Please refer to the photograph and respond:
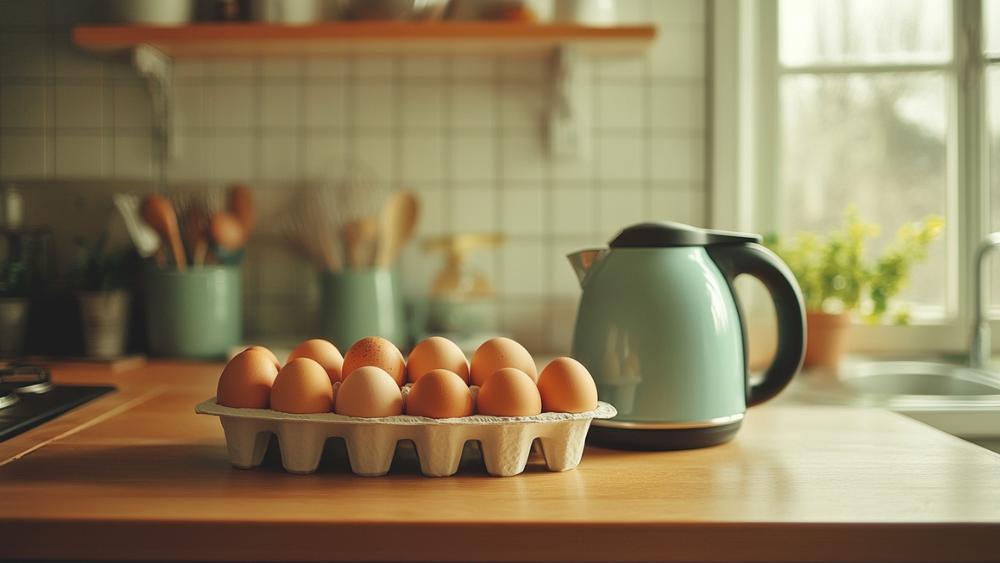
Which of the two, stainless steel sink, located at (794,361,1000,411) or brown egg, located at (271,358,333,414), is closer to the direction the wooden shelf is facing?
the brown egg

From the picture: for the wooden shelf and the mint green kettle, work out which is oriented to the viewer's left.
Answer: the mint green kettle

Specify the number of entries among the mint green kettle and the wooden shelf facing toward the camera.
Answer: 1

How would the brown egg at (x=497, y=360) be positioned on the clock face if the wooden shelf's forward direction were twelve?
The brown egg is roughly at 12 o'clock from the wooden shelf.

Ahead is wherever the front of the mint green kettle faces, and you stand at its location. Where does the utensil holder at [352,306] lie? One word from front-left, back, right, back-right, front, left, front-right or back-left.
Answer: front-right

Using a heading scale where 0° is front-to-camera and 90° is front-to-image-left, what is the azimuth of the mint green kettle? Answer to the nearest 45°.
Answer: approximately 90°

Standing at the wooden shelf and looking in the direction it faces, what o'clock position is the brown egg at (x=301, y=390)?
The brown egg is roughly at 12 o'clock from the wooden shelf.

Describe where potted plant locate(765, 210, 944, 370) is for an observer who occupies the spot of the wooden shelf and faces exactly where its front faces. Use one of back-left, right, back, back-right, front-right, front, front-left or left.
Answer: left

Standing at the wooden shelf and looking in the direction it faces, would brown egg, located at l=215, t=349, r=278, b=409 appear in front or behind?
in front

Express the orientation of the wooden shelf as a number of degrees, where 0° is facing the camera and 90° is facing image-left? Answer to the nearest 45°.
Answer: approximately 0°
